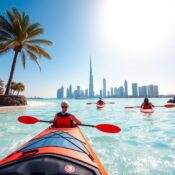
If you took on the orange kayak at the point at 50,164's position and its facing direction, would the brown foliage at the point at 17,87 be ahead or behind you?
ahead

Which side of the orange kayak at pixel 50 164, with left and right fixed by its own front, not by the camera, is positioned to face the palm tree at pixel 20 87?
front

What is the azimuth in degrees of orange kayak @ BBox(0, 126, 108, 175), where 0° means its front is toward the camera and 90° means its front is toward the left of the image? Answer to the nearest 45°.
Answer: approximately 180°

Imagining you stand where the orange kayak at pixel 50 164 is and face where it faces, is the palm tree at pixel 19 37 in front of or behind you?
in front
